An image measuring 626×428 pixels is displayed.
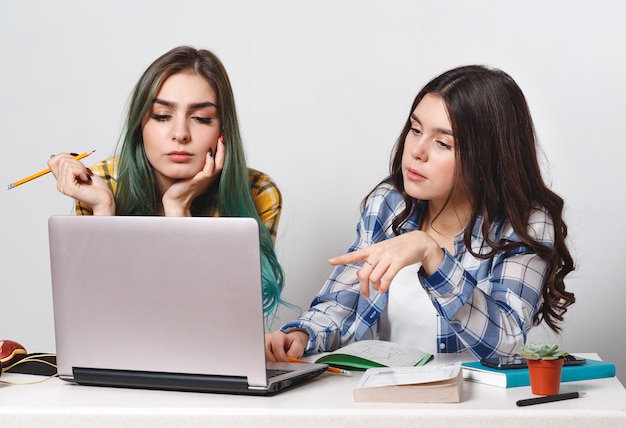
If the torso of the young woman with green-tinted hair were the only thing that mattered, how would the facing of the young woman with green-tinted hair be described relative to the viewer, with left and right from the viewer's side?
facing the viewer

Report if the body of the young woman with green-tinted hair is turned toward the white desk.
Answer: yes

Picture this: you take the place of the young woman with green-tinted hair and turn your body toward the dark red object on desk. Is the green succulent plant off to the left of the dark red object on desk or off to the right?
left

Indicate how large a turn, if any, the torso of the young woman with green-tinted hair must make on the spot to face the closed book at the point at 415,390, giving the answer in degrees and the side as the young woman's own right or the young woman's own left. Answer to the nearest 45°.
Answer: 0° — they already face it

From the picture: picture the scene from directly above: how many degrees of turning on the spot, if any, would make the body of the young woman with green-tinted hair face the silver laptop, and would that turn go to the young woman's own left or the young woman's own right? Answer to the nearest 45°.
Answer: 0° — they already face it

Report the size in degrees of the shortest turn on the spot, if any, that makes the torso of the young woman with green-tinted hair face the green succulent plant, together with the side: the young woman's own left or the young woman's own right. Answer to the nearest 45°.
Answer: approximately 45° to the young woman's own left

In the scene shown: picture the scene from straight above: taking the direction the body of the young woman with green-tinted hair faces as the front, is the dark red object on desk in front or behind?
in front

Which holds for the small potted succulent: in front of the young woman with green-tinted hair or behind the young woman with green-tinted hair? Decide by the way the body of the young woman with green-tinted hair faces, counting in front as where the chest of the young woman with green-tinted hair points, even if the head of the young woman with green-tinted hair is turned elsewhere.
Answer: in front
